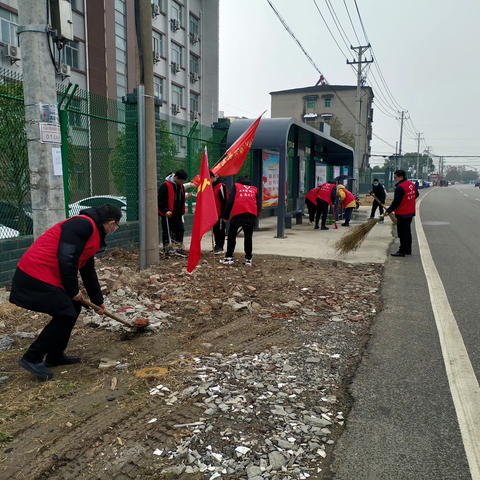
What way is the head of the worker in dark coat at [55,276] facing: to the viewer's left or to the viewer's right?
to the viewer's right

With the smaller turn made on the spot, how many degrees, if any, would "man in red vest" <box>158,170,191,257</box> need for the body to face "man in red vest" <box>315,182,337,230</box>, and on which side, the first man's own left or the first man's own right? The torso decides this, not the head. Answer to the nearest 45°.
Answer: approximately 90° to the first man's own left

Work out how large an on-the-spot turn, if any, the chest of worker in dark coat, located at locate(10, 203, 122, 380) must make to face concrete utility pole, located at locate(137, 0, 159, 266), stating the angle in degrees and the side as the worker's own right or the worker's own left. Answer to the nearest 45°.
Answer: approximately 90° to the worker's own left

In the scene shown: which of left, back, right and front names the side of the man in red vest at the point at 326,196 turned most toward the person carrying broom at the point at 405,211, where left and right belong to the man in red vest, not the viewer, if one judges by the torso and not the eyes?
right

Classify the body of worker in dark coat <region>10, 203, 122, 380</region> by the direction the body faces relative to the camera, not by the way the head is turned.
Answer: to the viewer's right

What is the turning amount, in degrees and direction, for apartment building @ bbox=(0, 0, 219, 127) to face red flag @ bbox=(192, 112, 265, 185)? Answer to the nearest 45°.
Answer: approximately 45° to its right

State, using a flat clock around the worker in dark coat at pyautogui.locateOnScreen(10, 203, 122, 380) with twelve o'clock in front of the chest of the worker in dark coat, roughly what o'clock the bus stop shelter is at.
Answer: The bus stop shelter is roughly at 10 o'clock from the worker in dark coat.
